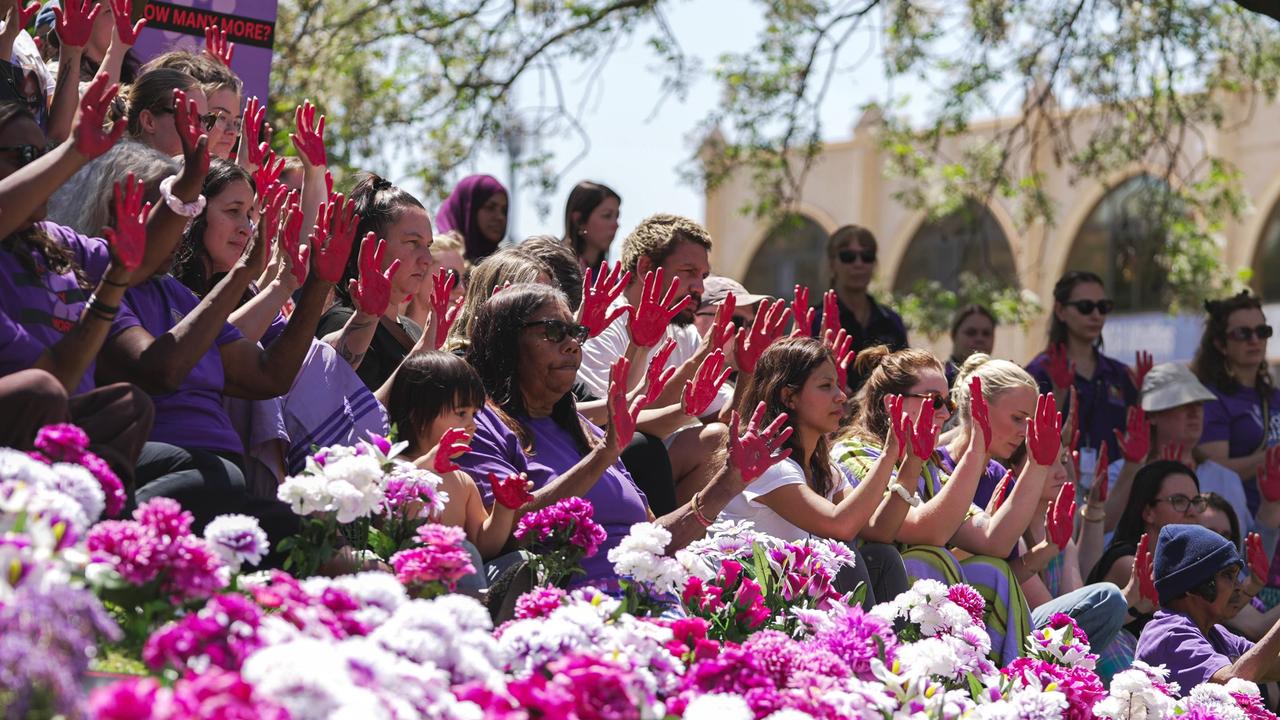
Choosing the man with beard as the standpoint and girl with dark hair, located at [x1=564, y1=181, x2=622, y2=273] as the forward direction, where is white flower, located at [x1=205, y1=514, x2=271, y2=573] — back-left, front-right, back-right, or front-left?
back-left

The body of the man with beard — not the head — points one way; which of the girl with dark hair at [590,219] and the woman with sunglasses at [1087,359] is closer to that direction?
the woman with sunglasses

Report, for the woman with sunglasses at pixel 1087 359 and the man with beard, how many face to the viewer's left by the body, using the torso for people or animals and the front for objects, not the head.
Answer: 0

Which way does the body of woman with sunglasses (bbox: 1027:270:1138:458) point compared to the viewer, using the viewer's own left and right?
facing the viewer and to the right of the viewer

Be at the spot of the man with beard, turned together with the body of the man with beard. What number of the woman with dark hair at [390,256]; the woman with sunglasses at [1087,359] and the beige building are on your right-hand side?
1

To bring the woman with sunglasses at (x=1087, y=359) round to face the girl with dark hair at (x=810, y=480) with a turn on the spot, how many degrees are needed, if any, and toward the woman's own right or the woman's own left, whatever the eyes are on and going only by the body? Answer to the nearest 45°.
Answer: approximately 45° to the woman's own right

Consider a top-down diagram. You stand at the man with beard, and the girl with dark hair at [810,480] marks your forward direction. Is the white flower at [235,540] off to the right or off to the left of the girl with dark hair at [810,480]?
right

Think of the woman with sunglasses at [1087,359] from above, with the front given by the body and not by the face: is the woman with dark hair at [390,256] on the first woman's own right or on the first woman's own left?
on the first woman's own right

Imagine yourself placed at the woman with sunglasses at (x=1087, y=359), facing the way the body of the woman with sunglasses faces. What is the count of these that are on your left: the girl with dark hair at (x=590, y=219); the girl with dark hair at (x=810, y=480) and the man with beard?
0

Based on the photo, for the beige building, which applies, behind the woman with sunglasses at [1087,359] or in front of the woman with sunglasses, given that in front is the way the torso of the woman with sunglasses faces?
behind

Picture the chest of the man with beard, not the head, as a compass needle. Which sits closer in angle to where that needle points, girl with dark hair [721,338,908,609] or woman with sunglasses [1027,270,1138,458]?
the girl with dark hair

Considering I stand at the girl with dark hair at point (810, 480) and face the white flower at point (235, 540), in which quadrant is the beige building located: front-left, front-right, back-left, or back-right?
back-right

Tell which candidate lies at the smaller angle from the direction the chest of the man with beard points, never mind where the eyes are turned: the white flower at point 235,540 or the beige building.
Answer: the white flower

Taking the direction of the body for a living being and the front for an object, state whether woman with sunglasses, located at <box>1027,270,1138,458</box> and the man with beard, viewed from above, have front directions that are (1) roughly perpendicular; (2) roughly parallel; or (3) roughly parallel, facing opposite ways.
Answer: roughly parallel

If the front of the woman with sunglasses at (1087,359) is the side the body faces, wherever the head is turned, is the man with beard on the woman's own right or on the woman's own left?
on the woman's own right

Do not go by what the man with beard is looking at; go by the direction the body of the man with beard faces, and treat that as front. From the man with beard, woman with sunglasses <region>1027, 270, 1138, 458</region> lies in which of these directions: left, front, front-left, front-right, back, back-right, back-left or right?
left

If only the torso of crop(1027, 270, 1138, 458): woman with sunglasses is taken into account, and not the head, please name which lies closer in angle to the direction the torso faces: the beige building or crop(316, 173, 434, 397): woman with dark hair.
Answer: the woman with dark hair
